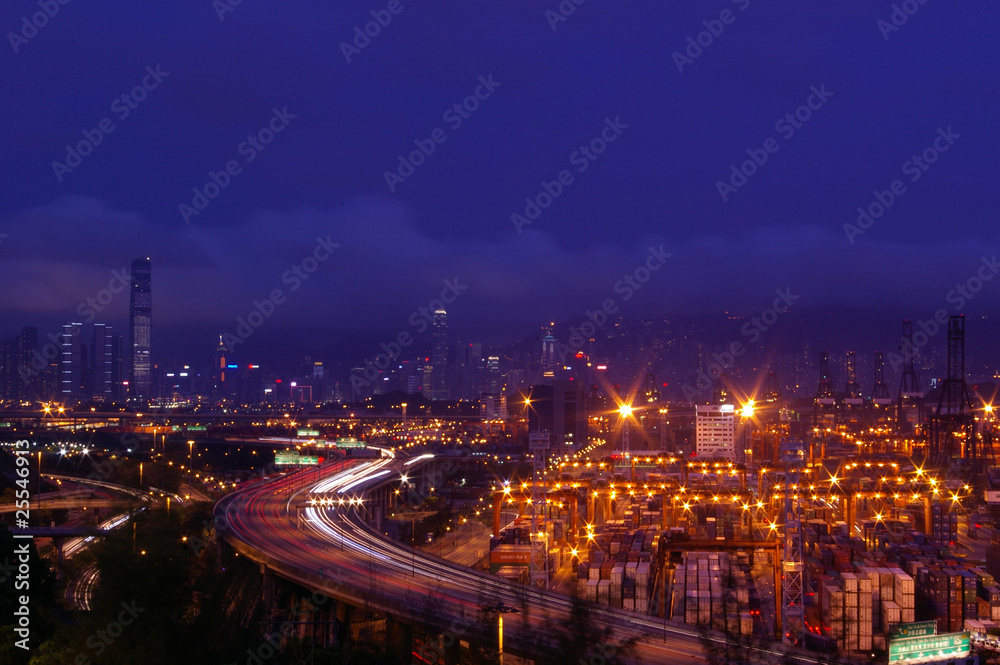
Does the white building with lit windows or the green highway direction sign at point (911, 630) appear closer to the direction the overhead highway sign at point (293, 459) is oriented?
the green highway direction sign

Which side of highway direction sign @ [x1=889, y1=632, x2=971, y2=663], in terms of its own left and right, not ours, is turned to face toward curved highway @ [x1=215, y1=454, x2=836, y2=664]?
right

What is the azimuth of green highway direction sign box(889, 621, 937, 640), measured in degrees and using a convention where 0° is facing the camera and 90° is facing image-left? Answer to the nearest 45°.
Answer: approximately 0°

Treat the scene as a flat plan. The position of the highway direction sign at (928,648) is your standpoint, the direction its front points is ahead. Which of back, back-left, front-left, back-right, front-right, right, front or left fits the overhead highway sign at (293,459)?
back-right

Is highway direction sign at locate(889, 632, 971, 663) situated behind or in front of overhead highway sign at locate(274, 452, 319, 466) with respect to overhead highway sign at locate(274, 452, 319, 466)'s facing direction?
in front

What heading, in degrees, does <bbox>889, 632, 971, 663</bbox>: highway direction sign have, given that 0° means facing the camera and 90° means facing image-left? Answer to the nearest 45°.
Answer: approximately 0°

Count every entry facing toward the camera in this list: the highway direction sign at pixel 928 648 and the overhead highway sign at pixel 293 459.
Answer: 2

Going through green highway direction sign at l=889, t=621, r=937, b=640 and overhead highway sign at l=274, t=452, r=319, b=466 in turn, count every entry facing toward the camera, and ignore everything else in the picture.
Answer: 2

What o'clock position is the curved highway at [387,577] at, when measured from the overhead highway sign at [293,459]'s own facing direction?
The curved highway is roughly at 12 o'clock from the overhead highway sign.

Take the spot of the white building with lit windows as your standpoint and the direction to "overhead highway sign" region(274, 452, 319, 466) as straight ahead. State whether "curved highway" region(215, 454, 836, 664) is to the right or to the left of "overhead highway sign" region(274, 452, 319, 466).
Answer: left
